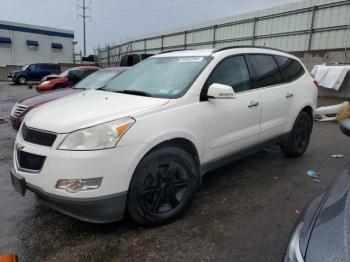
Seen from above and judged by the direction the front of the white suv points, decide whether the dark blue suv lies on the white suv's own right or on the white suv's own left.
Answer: on the white suv's own right

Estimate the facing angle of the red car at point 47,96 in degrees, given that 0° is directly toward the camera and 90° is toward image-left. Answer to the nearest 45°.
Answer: approximately 45°

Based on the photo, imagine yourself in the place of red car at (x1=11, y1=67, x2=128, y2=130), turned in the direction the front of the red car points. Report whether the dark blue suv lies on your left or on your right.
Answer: on your right

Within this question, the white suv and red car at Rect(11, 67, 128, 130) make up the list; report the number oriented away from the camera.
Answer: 0

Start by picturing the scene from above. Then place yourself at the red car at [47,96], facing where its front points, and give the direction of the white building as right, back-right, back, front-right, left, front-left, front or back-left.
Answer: back-right

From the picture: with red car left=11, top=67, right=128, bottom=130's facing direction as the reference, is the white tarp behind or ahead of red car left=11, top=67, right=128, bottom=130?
behind

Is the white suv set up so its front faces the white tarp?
no

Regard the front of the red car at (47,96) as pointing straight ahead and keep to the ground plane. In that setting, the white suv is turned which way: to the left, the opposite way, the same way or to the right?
the same way

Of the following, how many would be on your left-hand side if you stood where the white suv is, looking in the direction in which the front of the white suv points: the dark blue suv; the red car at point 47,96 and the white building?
0

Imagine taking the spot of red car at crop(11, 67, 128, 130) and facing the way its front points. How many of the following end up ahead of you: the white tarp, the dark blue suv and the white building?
0

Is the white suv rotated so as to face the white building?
no

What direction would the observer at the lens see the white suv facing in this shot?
facing the viewer and to the left of the viewer
